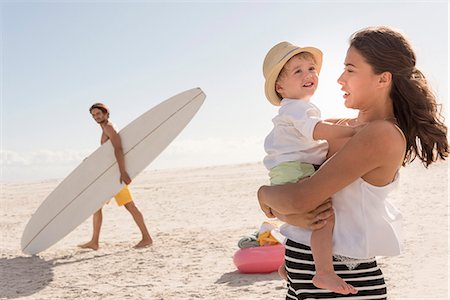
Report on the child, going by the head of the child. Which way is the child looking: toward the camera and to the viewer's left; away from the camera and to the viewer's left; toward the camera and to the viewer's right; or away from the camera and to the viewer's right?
toward the camera and to the viewer's right

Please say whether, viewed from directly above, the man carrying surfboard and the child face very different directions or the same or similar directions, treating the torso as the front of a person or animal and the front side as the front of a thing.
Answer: very different directions

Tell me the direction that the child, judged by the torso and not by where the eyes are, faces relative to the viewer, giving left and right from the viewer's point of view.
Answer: facing to the right of the viewer

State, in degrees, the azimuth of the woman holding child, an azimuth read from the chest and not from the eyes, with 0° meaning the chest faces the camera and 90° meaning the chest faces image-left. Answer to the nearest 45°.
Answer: approximately 90°
